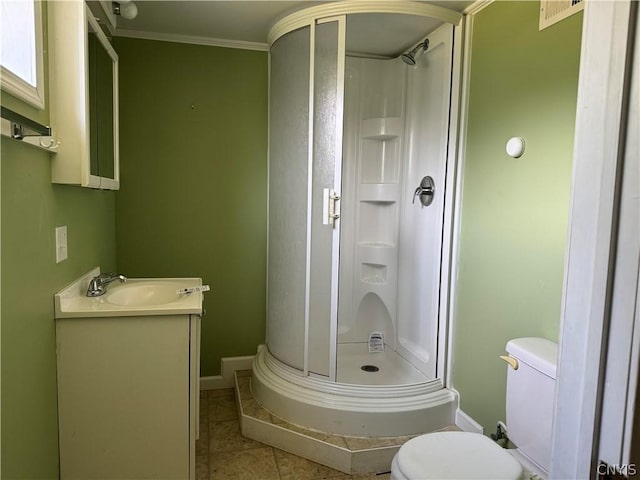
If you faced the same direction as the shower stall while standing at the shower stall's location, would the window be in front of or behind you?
in front

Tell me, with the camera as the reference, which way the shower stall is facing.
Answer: facing the viewer and to the left of the viewer

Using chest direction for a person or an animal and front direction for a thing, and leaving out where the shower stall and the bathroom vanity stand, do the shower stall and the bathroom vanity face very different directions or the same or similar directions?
very different directions

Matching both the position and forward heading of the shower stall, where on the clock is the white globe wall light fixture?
The white globe wall light fixture is roughly at 1 o'clock from the shower stall.

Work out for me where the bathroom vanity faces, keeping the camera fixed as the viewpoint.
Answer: facing to the right of the viewer

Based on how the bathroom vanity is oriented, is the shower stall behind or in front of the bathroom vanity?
in front

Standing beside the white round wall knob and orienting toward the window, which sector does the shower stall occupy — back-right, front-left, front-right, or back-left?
front-right

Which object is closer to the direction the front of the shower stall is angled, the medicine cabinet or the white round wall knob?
the medicine cabinet

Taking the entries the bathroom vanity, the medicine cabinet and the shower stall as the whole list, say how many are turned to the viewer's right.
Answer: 2

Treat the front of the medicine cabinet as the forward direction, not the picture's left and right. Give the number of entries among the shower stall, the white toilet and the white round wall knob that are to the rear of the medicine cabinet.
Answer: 0

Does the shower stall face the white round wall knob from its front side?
no

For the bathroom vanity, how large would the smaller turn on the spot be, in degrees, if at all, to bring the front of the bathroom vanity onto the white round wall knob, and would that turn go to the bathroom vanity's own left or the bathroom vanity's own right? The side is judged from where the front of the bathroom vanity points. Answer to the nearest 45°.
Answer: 0° — it already faces it

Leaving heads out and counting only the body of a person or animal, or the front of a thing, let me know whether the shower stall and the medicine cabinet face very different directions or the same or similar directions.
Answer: very different directions

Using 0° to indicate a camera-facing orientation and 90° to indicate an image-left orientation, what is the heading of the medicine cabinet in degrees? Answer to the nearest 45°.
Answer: approximately 270°
